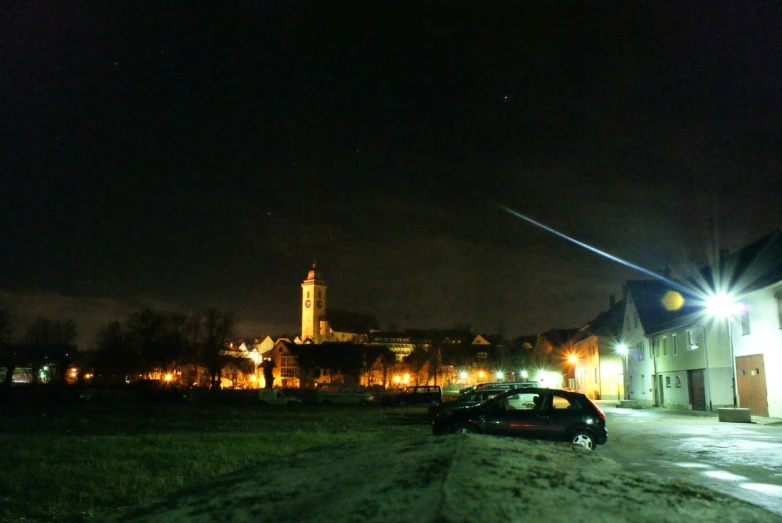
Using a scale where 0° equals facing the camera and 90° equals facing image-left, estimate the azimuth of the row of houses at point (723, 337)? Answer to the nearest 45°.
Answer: approximately 45°

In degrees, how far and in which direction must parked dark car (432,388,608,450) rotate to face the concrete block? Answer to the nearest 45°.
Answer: approximately 135° to its right

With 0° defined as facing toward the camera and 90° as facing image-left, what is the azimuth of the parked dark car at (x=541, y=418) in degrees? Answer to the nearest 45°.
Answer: approximately 90°

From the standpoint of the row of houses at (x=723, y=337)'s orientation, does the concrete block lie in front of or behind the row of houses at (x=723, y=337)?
in front

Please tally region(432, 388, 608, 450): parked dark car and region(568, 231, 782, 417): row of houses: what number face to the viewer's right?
0

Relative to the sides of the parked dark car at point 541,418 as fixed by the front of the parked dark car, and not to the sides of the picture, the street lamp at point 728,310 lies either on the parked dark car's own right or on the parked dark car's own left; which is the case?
on the parked dark car's own right

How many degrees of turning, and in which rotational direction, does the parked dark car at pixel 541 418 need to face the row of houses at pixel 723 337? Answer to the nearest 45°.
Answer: approximately 135° to its right

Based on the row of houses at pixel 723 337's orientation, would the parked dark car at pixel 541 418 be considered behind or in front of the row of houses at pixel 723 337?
in front
